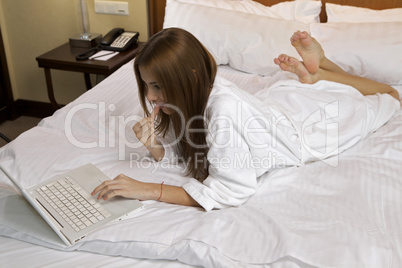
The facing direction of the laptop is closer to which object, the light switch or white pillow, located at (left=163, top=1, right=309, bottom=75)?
the white pillow

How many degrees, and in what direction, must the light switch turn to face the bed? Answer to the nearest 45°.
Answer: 0° — it already faces it

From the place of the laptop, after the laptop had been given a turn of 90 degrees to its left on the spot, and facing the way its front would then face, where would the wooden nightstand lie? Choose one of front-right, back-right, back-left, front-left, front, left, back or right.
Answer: front-right

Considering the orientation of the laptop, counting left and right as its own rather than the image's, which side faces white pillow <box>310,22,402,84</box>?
front

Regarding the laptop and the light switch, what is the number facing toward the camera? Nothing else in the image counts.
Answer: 1

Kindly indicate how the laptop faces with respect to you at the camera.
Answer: facing away from the viewer and to the right of the viewer

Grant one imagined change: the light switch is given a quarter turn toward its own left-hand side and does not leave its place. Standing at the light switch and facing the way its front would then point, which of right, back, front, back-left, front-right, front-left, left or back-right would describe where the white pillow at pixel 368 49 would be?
front-right

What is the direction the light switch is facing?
toward the camera

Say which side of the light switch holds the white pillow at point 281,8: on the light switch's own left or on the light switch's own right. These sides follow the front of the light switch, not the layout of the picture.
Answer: on the light switch's own left

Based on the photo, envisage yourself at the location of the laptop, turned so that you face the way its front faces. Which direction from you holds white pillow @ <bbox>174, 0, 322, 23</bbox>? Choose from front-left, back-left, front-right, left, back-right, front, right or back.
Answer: front

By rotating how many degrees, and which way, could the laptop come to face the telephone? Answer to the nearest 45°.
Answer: approximately 45° to its left

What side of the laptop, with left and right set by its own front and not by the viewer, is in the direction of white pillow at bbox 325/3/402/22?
front
